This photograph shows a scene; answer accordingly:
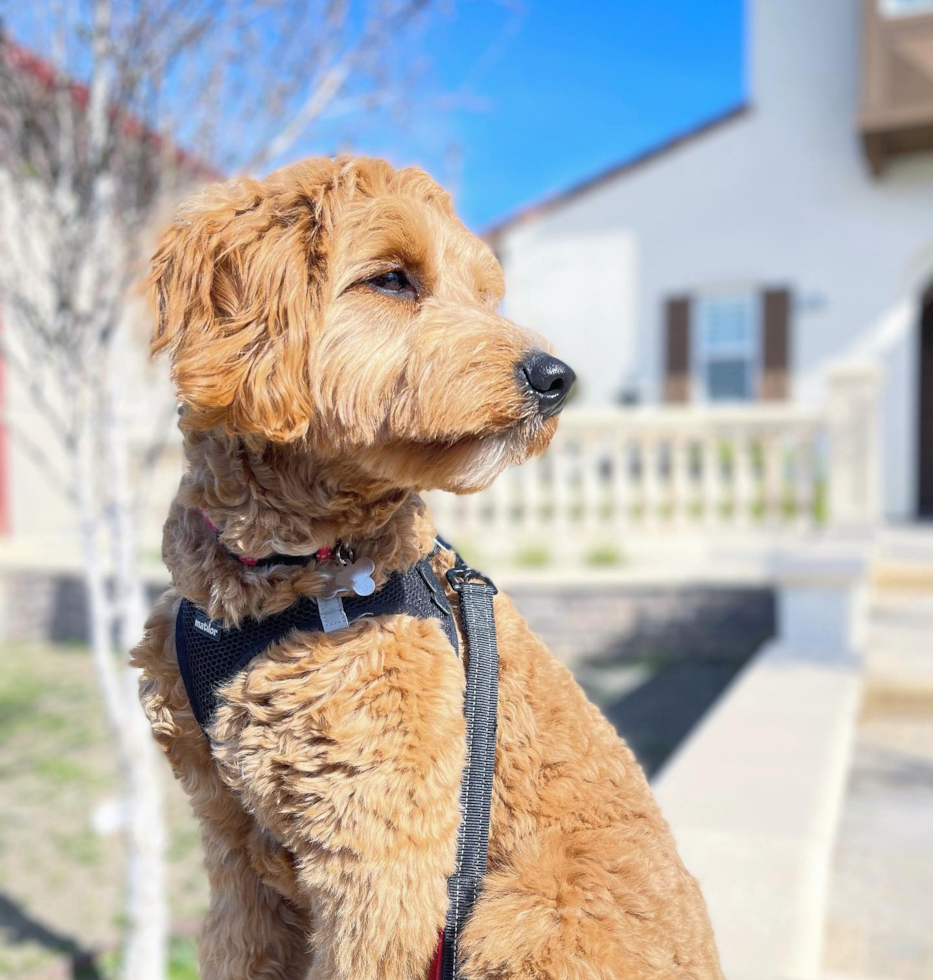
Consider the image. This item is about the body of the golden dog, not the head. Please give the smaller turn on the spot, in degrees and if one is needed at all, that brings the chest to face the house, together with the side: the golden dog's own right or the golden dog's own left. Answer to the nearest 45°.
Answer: approximately 180°

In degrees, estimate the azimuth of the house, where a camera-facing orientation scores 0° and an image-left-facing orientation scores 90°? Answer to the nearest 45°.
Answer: approximately 0°

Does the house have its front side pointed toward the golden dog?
yes

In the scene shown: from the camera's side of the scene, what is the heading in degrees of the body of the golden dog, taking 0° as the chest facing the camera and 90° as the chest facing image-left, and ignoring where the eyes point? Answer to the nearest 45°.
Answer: approximately 45°
